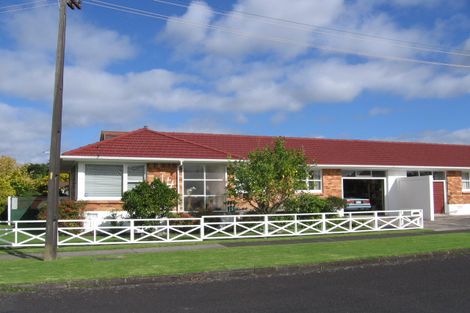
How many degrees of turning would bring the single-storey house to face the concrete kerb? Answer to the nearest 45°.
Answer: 0° — it already faces it

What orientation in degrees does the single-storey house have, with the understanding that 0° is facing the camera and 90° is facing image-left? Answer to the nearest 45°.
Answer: approximately 0°

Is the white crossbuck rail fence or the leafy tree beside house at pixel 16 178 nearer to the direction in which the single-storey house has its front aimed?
the white crossbuck rail fence

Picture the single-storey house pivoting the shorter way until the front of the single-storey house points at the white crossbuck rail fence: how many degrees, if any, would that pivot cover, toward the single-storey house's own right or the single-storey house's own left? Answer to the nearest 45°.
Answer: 0° — it already faces it

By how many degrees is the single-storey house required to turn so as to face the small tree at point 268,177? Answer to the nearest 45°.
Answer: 0° — it already faces it

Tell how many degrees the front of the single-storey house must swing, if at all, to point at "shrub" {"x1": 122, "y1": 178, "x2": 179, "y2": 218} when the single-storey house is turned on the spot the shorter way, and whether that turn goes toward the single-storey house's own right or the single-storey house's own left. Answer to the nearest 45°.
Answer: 0° — it already faces it

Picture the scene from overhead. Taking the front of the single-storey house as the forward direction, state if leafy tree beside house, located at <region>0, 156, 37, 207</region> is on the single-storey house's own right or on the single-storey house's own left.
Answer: on the single-storey house's own right

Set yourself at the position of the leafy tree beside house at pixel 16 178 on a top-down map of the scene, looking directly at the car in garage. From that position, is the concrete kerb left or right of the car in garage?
right
